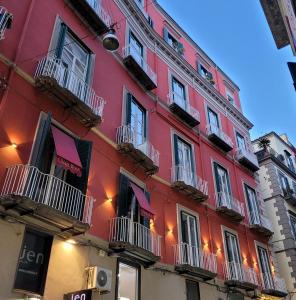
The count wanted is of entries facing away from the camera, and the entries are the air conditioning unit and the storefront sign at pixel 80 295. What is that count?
0

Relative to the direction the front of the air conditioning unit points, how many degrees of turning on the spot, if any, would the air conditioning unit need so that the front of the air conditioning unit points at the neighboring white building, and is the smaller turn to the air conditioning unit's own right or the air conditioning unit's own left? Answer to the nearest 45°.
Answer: approximately 90° to the air conditioning unit's own left

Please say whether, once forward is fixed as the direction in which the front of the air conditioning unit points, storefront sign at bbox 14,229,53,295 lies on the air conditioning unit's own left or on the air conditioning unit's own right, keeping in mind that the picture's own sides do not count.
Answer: on the air conditioning unit's own right

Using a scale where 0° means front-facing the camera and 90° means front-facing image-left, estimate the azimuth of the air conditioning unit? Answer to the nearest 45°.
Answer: approximately 315°
